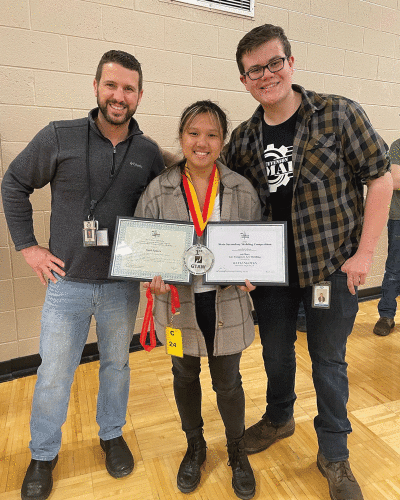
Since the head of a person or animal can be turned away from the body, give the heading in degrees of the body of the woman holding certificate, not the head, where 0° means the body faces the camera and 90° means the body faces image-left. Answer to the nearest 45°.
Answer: approximately 0°
